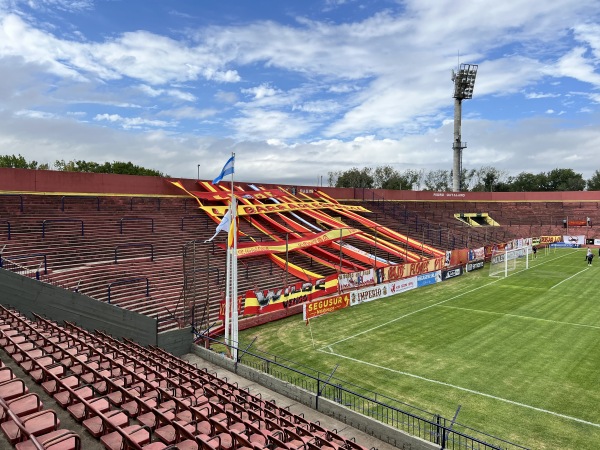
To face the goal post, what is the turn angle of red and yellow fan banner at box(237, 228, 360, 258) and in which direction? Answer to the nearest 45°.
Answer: approximately 90° to its left

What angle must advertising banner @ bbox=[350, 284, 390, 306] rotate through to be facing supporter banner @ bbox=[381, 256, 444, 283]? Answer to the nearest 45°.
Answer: approximately 90° to its left

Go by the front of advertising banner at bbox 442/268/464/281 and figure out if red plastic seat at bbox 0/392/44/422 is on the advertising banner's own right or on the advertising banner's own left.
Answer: on the advertising banner's own right

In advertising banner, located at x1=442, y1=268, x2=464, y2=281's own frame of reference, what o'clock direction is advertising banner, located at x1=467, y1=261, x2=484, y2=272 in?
advertising banner, located at x1=467, y1=261, x2=484, y2=272 is roughly at 8 o'clock from advertising banner, located at x1=442, y1=268, x2=464, y2=281.

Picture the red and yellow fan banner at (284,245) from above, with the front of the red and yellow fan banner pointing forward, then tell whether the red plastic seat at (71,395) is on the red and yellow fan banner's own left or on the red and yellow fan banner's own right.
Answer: on the red and yellow fan banner's own right

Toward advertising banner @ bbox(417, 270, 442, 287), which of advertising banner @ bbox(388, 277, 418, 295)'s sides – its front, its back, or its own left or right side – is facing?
left
